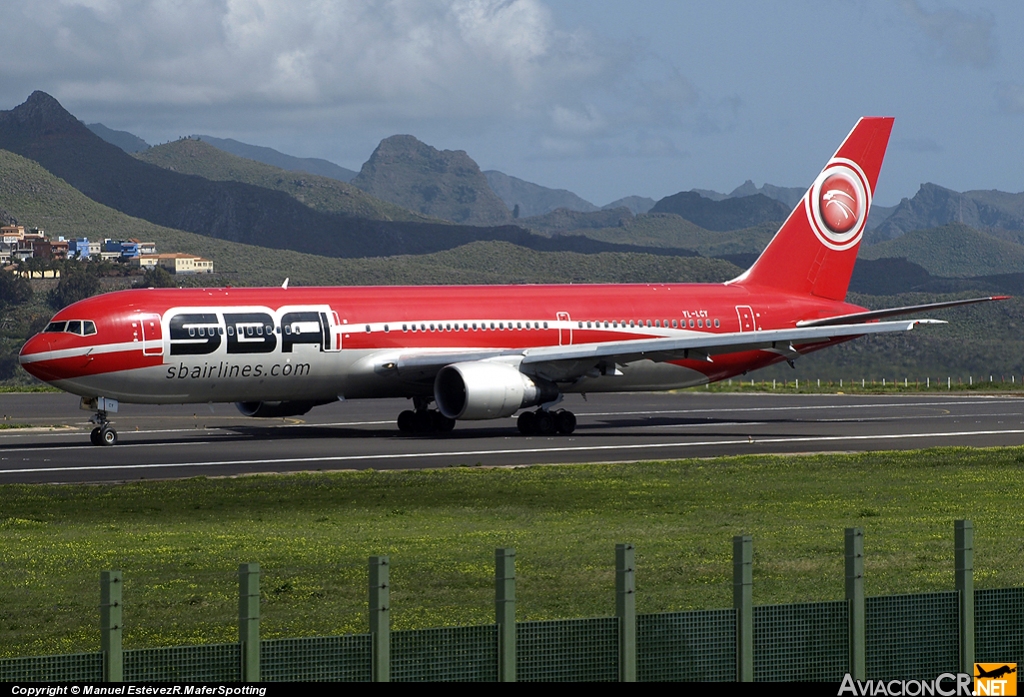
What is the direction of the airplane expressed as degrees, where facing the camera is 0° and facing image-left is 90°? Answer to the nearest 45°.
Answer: approximately 45°

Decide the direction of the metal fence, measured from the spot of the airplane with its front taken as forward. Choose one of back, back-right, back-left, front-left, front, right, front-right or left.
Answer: front-left
